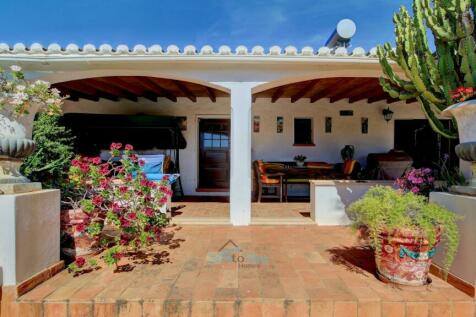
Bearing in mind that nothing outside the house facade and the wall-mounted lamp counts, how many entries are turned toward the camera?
2

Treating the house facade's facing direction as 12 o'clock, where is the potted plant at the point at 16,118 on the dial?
The potted plant is roughly at 1 o'clock from the house facade.

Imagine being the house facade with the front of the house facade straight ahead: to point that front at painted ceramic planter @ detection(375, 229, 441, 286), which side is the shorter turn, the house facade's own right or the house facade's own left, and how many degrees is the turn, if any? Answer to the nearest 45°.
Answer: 0° — it already faces it

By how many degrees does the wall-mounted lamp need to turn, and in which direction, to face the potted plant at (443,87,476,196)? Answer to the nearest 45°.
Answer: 0° — it already faces it

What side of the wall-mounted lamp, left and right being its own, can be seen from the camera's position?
front

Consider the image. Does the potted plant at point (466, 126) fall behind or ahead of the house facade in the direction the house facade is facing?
ahead

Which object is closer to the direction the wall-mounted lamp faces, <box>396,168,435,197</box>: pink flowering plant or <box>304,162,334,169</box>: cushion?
the pink flowering plant

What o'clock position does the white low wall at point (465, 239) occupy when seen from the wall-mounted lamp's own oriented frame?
The white low wall is roughly at 12 o'clock from the wall-mounted lamp.

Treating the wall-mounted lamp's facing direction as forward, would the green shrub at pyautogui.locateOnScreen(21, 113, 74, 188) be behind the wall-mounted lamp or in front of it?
in front
